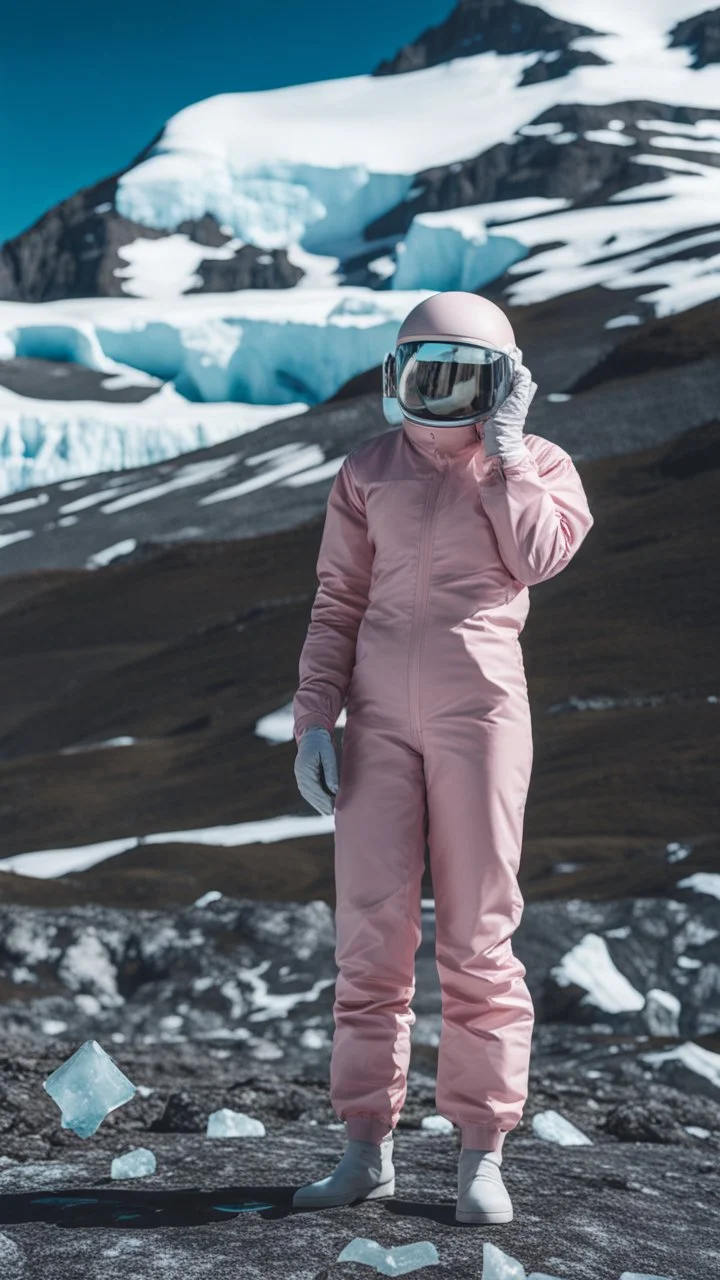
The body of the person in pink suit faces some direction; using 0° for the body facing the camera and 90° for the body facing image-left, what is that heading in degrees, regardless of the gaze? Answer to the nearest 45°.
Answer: approximately 0°

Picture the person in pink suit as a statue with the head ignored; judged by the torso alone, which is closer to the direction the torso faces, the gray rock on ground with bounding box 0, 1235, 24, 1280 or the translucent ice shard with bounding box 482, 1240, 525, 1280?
the translucent ice shard

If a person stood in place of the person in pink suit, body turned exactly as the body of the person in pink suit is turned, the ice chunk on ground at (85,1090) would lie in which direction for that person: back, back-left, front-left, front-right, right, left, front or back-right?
right

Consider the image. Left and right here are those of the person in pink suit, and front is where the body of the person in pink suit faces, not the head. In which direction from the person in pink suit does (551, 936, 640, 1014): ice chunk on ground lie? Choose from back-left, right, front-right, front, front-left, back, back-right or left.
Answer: back

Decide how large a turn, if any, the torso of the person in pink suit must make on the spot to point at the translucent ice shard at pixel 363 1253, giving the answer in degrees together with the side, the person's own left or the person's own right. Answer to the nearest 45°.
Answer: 0° — they already face it

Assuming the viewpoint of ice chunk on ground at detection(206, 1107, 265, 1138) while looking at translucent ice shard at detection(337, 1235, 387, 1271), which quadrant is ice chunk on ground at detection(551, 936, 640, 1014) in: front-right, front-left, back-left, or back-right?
back-left

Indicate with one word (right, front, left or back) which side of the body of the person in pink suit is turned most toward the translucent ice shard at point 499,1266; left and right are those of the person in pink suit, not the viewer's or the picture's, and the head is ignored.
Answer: front

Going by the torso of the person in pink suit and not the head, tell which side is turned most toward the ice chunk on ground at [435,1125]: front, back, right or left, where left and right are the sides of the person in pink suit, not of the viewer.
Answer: back
